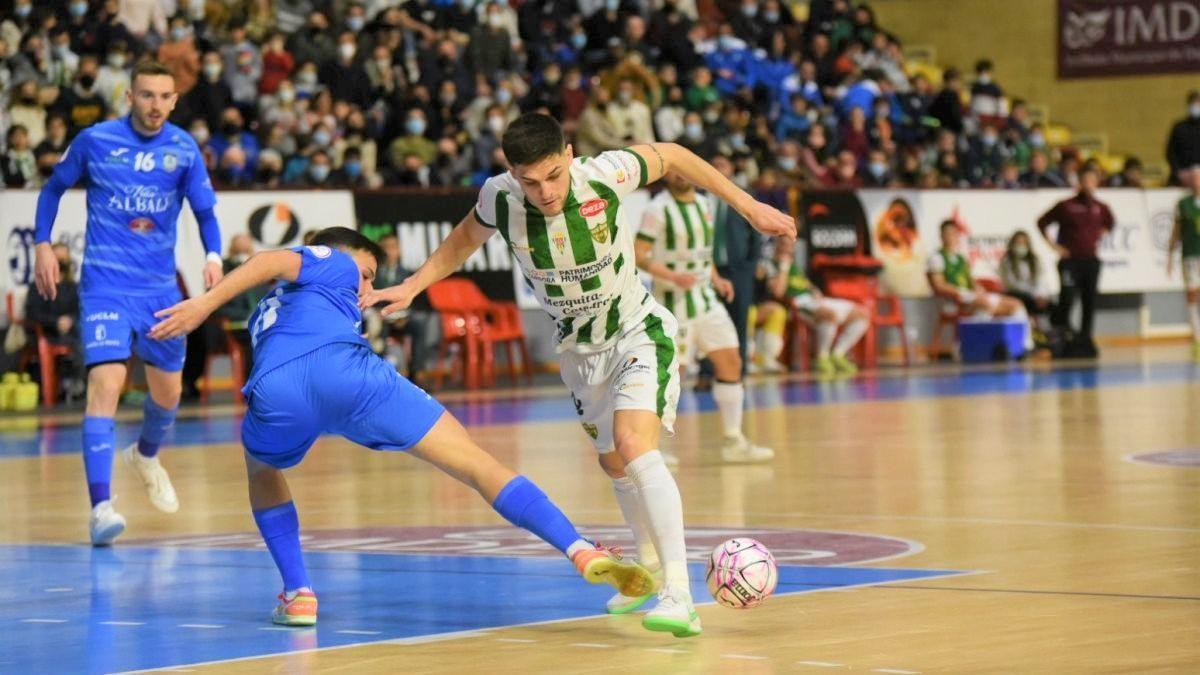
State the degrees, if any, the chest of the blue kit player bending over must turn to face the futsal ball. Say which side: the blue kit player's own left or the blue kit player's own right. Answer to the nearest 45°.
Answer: approximately 45° to the blue kit player's own right

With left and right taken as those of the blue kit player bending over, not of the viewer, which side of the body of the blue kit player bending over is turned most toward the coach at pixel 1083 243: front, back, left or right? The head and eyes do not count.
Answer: front

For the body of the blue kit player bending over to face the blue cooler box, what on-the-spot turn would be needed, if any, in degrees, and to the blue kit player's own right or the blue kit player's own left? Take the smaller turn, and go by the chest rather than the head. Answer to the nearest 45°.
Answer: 0° — they already face it

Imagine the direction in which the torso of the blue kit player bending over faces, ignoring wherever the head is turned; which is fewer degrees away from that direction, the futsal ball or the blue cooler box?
the blue cooler box

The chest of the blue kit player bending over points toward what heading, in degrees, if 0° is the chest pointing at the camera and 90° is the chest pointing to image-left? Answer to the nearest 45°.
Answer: approximately 225°

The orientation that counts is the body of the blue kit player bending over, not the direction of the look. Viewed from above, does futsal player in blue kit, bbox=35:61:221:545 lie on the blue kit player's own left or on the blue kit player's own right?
on the blue kit player's own left
